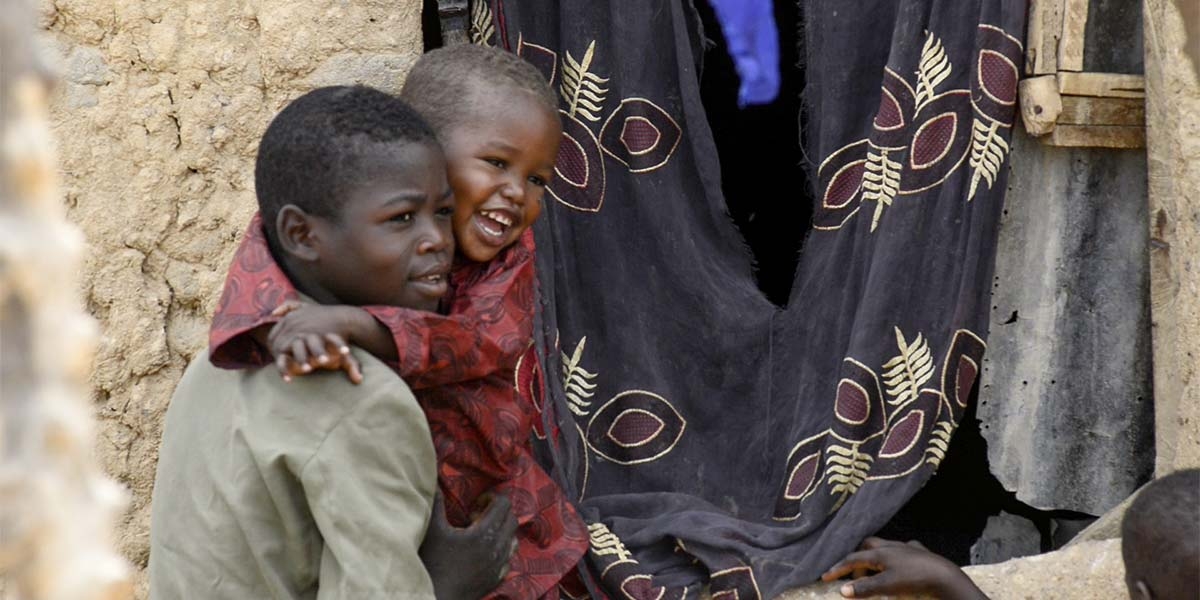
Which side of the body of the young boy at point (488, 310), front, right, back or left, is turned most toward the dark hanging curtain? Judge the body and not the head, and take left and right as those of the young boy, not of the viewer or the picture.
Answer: back
